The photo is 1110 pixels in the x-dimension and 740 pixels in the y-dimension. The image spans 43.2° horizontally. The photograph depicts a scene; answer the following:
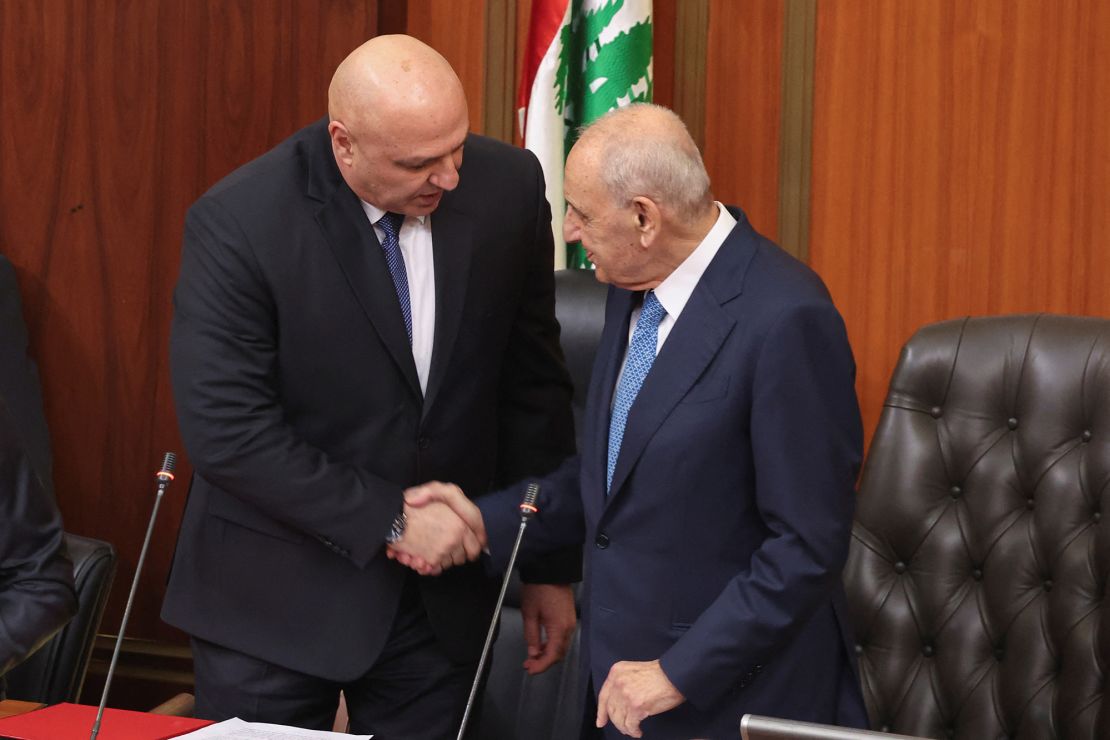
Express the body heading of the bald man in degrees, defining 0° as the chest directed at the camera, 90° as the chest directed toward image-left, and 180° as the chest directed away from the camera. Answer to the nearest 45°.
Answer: approximately 315°

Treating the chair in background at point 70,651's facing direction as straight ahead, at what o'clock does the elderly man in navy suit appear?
The elderly man in navy suit is roughly at 9 o'clock from the chair in background.

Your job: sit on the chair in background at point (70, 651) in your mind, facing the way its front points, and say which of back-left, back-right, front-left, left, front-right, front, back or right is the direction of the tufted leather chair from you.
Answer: back-left

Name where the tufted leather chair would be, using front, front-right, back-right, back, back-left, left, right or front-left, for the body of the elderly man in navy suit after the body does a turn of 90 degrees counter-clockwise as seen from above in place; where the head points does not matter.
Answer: left

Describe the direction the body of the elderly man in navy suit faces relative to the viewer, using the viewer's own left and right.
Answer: facing the viewer and to the left of the viewer

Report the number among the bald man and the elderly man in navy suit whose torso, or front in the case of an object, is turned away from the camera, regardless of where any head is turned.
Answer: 0

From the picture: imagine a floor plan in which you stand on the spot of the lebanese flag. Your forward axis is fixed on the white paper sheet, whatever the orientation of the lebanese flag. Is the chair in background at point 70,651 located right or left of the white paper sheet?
right

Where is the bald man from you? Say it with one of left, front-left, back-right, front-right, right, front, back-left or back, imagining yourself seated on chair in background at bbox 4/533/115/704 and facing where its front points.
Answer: left

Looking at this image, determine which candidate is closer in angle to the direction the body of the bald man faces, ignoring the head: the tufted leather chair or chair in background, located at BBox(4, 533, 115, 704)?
the tufted leather chair

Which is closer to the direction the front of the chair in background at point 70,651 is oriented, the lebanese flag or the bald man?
the bald man

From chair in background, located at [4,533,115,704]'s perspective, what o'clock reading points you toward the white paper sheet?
The white paper sheet is roughly at 10 o'clock from the chair in background.

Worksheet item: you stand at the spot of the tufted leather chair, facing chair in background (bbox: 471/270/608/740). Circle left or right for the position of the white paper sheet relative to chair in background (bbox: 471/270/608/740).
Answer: left

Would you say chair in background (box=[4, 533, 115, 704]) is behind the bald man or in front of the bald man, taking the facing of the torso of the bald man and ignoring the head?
behind

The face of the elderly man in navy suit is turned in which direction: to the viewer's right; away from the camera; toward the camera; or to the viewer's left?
to the viewer's left

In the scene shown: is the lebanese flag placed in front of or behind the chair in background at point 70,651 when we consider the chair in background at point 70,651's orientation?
behind
